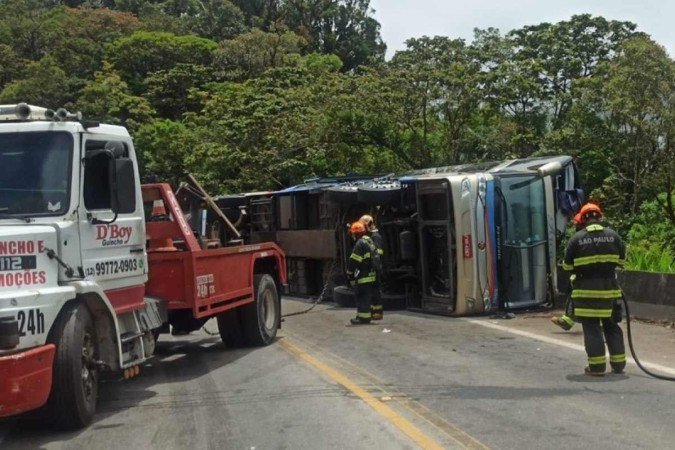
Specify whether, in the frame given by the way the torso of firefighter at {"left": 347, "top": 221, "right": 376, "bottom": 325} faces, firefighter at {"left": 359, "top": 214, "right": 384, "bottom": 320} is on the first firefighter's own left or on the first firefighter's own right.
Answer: on the first firefighter's own right

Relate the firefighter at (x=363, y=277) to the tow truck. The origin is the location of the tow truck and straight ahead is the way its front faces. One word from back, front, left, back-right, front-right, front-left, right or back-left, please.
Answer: back

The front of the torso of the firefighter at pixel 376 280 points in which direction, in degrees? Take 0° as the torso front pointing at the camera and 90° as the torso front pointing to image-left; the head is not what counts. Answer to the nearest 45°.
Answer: approximately 90°

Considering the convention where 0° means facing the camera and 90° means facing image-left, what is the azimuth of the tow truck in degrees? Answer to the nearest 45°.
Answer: approximately 45°

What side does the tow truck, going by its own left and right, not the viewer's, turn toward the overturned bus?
back

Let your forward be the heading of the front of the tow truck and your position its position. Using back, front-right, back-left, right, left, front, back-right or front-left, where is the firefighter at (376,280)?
back
